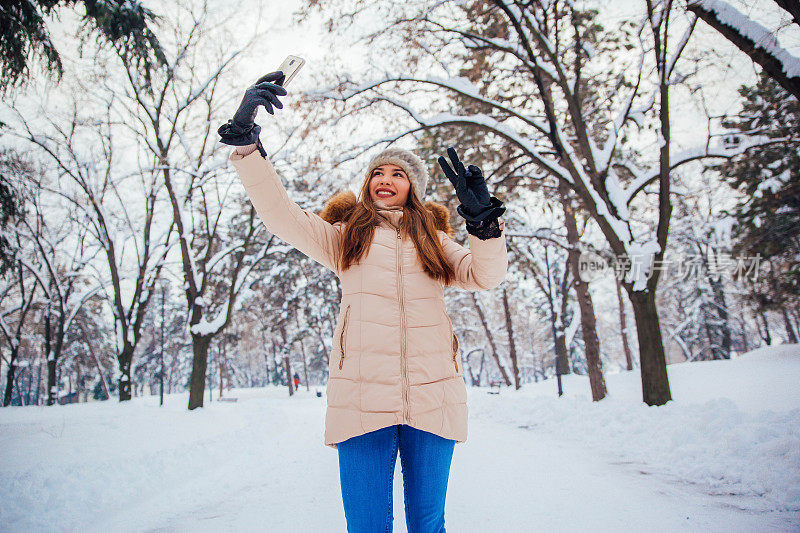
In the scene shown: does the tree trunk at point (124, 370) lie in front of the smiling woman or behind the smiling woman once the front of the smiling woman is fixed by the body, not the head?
behind

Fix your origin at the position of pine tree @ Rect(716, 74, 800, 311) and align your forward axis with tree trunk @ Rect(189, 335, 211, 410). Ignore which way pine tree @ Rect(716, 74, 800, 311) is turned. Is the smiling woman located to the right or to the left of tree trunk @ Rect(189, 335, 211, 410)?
left

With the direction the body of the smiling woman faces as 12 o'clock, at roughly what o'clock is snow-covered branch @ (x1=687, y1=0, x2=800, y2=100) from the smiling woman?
The snow-covered branch is roughly at 8 o'clock from the smiling woman.

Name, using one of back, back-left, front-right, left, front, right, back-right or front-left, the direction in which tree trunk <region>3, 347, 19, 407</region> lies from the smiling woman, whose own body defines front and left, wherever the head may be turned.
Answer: back-right

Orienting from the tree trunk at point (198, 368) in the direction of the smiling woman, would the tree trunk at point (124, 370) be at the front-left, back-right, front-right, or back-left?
back-right

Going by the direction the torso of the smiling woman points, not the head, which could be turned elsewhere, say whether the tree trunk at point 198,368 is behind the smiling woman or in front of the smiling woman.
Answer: behind

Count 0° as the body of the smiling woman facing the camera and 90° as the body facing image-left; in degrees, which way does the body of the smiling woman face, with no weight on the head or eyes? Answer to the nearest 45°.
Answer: approximately 0°

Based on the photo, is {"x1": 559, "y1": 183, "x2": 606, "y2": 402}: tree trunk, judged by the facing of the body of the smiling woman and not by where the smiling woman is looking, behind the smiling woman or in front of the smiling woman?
behind
